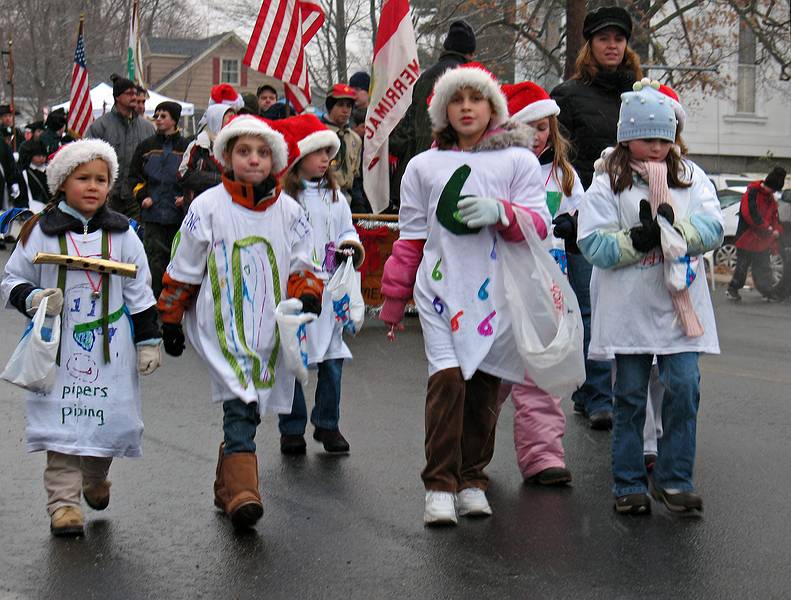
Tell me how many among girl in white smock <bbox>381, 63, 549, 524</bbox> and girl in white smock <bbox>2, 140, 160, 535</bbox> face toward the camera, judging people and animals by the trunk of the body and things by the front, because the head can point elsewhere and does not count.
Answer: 2

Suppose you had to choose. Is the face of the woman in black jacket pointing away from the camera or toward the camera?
toward the camera

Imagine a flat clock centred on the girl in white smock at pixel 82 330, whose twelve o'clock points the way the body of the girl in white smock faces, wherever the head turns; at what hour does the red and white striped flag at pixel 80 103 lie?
The red and white striped flag is roughly at 6 o'clock from the girl in white smock.

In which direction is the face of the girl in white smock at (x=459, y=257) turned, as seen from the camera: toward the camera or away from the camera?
toward the camera

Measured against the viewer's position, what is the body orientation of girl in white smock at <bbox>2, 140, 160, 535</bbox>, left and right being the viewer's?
facing the viewer

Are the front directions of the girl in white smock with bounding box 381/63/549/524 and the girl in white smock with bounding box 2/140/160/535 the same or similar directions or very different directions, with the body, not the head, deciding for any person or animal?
same or similar directions

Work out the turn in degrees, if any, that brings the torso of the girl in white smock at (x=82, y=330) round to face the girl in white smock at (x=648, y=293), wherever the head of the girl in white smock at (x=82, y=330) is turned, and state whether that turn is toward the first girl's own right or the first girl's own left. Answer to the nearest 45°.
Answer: approximately 90° to the first girl's own left

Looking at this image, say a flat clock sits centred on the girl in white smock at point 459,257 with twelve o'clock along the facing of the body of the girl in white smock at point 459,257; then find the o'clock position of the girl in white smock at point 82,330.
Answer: the girl in white smock at point 82,330 is roughly at 3 o'clock from the girl in white smock at point 459,257.

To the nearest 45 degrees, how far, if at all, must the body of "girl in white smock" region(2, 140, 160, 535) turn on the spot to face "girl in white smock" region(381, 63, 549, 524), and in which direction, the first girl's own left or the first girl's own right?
approximately 90° to the first girl's own left

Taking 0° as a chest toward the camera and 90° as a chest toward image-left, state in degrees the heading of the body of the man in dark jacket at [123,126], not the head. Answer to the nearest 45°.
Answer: approximately 315°

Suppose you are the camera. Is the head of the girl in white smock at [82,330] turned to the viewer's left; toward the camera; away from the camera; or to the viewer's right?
toward the camera

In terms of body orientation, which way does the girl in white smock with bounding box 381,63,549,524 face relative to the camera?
toward the camera

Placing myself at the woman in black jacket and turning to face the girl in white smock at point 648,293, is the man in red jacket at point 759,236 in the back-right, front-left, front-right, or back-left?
back-left
